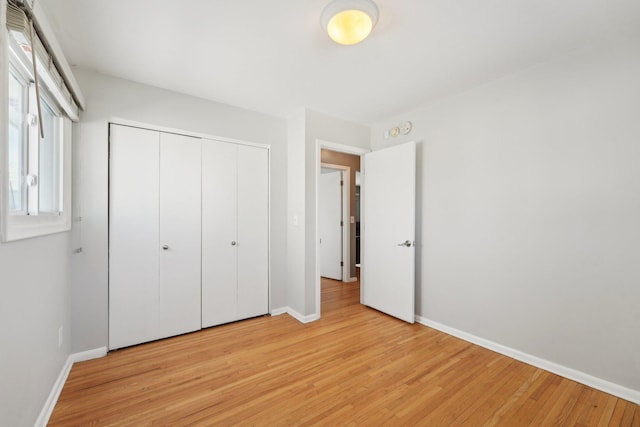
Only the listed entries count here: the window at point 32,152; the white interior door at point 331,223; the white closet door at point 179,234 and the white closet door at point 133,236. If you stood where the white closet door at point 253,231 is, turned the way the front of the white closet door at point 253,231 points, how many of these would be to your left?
1

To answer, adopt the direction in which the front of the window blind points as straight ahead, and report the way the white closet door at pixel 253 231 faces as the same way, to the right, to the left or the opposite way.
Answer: to the right

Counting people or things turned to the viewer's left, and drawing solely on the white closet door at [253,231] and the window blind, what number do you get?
0

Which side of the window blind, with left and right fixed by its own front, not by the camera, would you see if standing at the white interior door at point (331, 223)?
front

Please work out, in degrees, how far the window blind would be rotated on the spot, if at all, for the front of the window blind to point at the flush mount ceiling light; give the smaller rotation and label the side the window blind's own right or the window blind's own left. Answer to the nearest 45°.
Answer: approximately 45° to the window blind's own right

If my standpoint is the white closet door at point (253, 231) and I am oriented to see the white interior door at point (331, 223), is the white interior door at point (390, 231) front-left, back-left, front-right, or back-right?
front-right

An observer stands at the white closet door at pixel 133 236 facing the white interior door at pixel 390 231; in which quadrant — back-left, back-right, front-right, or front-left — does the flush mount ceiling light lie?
front-right

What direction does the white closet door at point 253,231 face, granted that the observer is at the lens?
facing the viewer and to the right of the viewer

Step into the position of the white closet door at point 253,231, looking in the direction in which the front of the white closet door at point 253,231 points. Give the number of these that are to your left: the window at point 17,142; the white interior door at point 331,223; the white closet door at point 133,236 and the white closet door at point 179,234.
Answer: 1

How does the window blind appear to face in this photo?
to the viewer's right

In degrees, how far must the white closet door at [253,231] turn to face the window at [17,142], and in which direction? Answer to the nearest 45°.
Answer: approximately 90° to its right

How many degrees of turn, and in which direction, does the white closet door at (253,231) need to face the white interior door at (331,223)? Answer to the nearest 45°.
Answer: approximately 90° to its left

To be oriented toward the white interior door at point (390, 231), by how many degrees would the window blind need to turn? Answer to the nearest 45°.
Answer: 0° — it already faces it

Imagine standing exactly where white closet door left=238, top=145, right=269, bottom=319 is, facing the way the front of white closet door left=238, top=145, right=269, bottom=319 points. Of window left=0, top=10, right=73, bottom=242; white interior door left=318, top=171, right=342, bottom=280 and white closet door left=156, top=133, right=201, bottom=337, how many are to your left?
1
